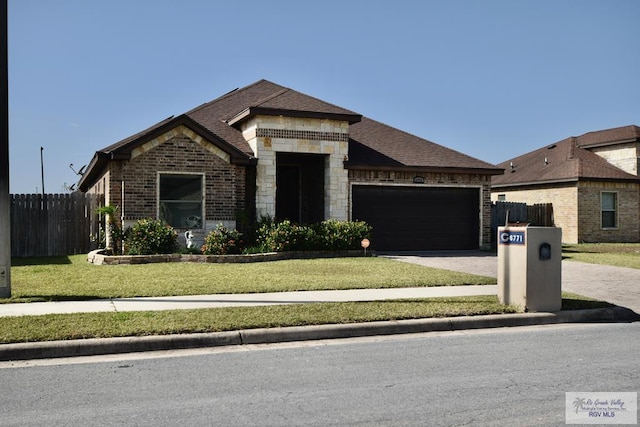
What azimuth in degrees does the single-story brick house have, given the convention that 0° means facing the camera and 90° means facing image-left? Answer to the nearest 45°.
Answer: approximately 0°

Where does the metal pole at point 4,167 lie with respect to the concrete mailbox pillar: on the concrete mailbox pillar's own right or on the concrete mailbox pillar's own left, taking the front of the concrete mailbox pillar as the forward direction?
on the concrete mailbox pillar's own right

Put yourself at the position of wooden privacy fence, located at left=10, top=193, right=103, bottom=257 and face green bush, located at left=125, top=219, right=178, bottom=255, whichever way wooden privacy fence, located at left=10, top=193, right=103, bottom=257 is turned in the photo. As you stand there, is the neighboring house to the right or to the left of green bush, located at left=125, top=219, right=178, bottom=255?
left

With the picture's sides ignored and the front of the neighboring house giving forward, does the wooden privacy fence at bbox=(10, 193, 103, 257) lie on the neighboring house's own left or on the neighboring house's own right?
on the neighboring house's own right

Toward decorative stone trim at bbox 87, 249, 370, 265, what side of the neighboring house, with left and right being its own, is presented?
right

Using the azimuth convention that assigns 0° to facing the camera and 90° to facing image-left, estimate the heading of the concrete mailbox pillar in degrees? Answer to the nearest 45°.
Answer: approximately 315°

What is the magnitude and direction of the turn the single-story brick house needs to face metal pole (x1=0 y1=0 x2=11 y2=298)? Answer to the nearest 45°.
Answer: approximately 45° to its right
